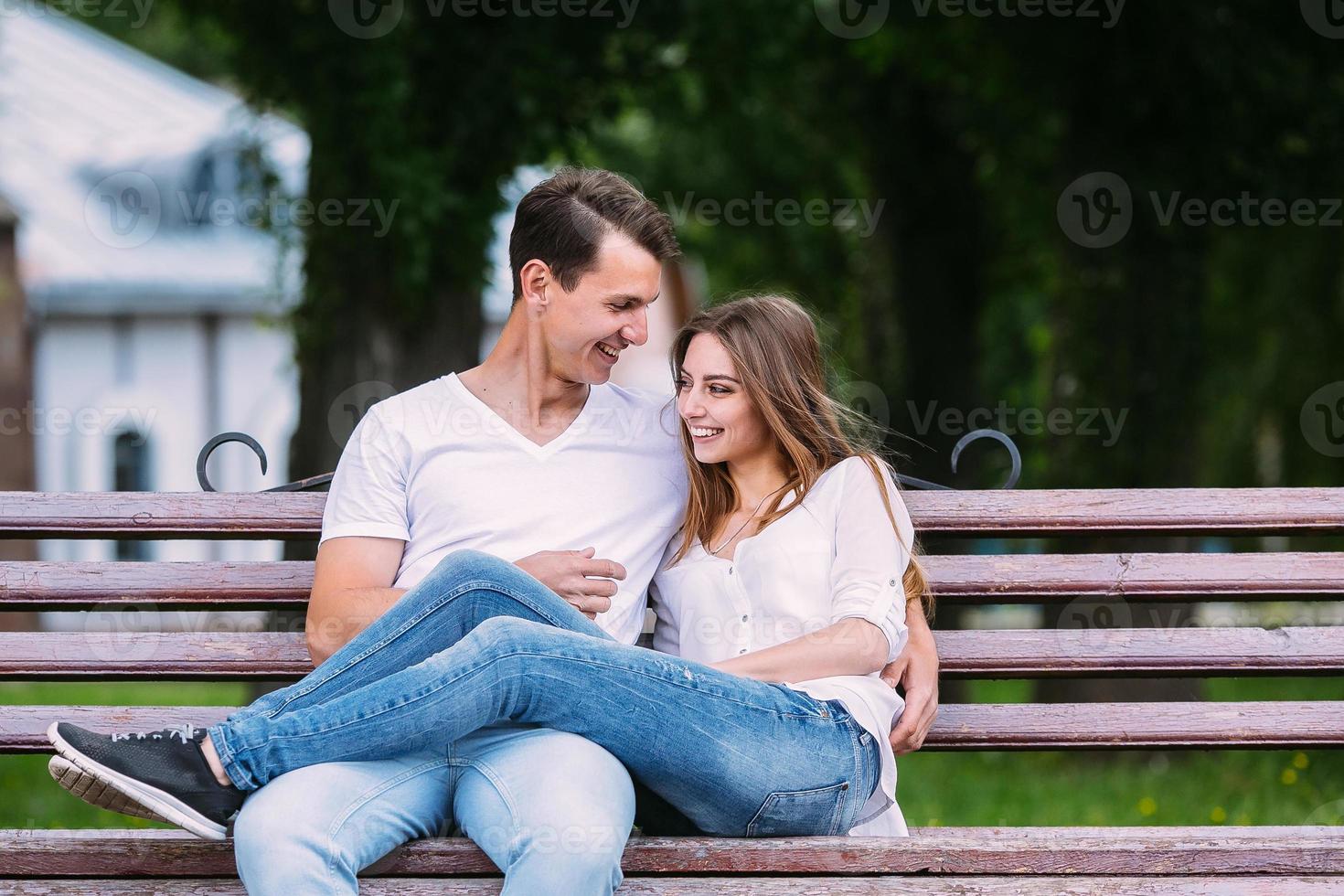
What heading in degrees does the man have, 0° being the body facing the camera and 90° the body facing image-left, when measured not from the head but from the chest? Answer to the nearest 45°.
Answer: approximately 0°

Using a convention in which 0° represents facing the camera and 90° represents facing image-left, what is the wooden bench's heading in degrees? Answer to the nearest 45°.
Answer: approximately 0°

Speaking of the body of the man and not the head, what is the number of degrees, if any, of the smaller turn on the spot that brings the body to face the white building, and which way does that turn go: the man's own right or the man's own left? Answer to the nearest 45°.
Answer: approximately 180°
